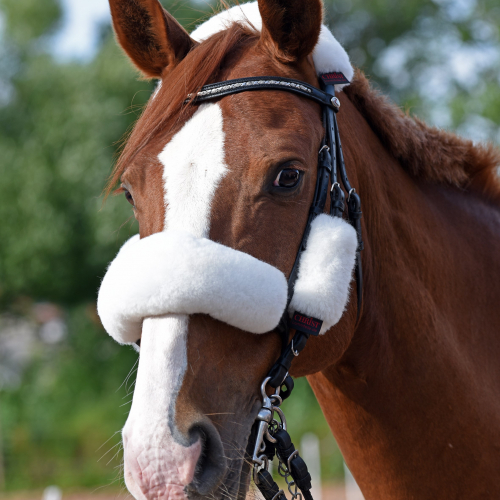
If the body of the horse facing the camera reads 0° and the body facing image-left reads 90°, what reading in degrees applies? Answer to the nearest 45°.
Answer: approximately 45°
